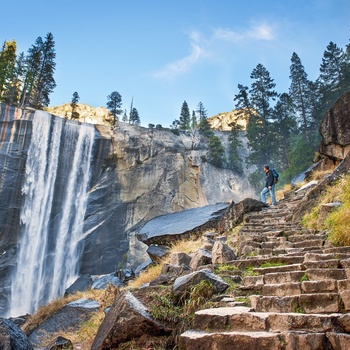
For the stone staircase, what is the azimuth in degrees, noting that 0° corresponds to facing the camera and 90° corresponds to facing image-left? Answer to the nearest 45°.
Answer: approximately 0°

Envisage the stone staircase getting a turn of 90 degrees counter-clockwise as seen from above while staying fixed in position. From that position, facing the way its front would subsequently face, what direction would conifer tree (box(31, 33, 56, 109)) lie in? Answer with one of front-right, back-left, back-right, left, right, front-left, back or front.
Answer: back-left

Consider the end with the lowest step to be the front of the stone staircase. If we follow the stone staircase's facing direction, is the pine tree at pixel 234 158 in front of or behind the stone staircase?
behind

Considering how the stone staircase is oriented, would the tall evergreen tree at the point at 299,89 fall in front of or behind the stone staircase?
behind

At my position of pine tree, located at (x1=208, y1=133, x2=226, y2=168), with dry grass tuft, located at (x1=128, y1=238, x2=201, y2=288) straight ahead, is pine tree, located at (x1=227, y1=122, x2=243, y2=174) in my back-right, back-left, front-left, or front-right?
back-left

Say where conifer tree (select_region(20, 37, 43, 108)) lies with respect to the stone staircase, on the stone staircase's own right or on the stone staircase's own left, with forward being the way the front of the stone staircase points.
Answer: on the stone staircase's own right

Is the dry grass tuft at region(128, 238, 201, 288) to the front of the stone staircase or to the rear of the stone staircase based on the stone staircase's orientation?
to the rear

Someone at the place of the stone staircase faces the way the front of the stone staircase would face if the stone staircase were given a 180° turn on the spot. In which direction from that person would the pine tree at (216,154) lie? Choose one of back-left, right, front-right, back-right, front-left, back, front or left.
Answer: front

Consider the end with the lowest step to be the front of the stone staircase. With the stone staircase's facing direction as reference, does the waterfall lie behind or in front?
behind

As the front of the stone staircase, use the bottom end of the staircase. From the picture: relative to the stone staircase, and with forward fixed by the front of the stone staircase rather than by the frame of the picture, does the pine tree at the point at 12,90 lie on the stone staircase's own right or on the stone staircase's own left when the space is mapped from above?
on the stone staircase's own right

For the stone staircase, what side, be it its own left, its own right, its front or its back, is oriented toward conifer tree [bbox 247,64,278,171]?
back

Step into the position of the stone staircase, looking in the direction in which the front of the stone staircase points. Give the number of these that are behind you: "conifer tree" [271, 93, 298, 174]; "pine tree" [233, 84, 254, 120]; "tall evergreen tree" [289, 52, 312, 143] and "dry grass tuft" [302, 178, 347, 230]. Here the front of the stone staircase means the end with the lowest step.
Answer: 4

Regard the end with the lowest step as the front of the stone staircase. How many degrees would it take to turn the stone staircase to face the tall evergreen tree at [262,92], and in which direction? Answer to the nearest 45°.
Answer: approximately 180°

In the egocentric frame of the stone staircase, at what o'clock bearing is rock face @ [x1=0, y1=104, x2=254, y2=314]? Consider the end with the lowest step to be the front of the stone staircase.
The rock face is roughly at 5 o'clock from the stone staircase.
